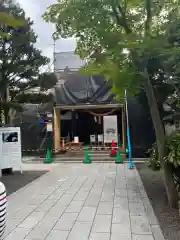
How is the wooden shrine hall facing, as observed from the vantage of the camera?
facing the viewer

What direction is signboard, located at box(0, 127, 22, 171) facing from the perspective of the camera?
toward the camera

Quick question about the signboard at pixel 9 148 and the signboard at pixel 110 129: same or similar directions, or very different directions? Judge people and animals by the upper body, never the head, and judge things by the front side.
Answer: same or similar directions

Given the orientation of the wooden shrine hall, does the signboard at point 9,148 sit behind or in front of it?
in front

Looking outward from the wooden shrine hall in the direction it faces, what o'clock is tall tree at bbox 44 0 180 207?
The tall tree is roughly at 12 o'clock from the wooden shrine hall.

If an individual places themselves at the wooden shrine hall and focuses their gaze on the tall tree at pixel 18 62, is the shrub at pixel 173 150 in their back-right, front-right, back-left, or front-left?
front-left

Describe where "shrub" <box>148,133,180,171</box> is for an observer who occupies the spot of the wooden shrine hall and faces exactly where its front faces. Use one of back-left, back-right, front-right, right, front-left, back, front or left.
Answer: front

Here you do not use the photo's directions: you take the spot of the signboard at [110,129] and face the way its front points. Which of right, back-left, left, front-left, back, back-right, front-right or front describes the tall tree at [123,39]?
front

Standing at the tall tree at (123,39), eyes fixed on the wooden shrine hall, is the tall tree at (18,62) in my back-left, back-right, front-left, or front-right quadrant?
front-left

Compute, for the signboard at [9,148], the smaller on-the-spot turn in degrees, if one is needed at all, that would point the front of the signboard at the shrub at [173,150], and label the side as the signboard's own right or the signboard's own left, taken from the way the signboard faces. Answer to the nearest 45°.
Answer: approximately 45° to the signboard's own left

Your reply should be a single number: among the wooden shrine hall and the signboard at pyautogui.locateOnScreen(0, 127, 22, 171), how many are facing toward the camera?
2

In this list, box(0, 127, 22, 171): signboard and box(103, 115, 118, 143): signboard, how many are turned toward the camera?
2
